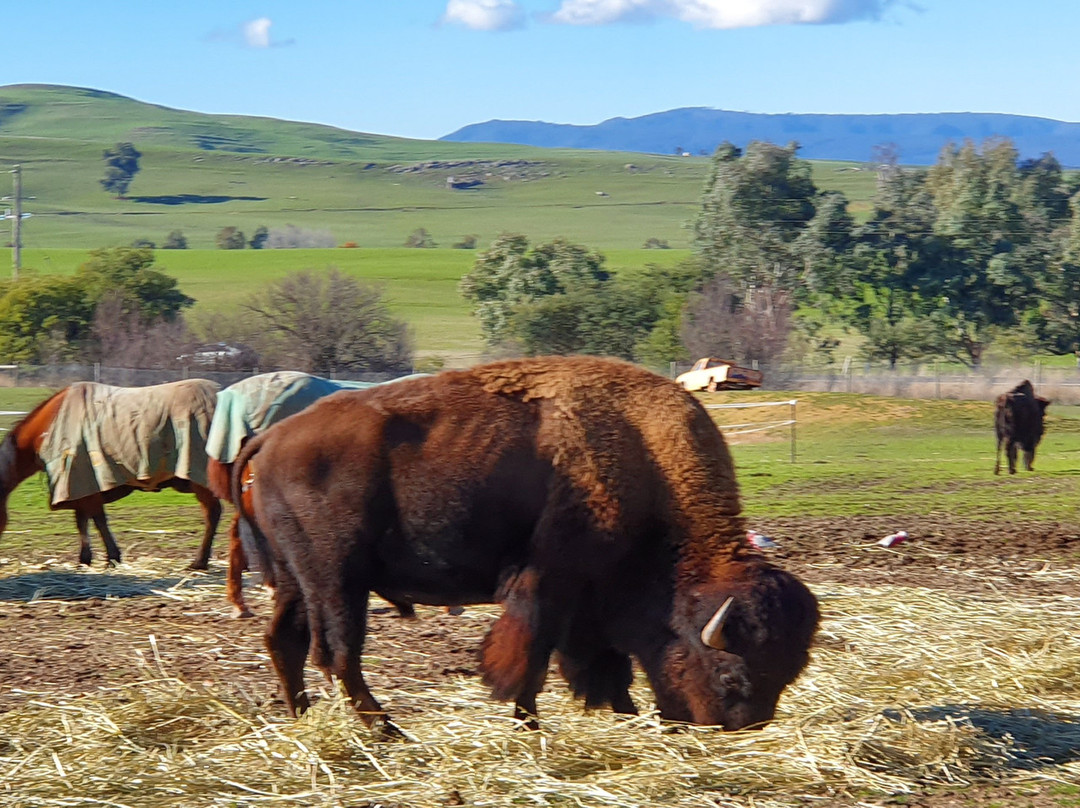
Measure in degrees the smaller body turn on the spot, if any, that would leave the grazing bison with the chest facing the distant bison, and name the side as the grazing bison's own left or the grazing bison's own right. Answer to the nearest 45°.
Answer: approximately 45° to the grazing bison's own left

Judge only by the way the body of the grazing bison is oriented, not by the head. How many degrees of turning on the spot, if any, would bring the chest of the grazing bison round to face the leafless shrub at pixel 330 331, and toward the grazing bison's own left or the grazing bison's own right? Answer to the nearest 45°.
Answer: approximately 90° to the grazing bison's own left

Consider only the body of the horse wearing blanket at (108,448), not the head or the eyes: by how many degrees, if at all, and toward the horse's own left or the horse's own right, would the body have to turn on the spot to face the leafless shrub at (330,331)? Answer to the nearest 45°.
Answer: approximately 90° to the horse's own right

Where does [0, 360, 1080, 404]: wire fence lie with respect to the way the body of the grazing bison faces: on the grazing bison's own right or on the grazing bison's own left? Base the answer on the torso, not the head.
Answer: on the grazing bison's own left

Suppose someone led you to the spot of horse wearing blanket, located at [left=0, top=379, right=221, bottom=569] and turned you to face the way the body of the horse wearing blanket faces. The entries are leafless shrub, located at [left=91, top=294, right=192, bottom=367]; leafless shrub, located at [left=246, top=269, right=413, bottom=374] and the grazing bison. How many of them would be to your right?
2

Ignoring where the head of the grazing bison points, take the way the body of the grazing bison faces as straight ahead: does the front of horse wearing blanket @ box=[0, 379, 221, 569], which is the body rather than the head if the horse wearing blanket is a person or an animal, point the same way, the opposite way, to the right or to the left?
the opposite way

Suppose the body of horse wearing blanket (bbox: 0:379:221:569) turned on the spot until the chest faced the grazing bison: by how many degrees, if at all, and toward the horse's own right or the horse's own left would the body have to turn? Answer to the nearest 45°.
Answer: approximately 90° to the horse's own left

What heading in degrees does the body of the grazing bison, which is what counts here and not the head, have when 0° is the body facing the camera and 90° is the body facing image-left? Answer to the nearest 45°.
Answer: approximately 270°

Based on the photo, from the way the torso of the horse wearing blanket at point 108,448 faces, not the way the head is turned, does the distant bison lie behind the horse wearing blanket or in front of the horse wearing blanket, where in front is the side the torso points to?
behind

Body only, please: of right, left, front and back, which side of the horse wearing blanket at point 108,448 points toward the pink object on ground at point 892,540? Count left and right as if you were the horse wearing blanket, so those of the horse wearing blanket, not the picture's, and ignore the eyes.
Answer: back

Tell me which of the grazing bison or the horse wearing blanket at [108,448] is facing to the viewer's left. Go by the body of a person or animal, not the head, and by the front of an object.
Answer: the horse wearing blanket

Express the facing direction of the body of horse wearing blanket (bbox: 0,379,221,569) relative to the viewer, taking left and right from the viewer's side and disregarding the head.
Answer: facing to the left of the viewer

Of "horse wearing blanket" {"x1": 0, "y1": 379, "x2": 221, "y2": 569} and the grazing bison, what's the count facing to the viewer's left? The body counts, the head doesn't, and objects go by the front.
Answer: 1
